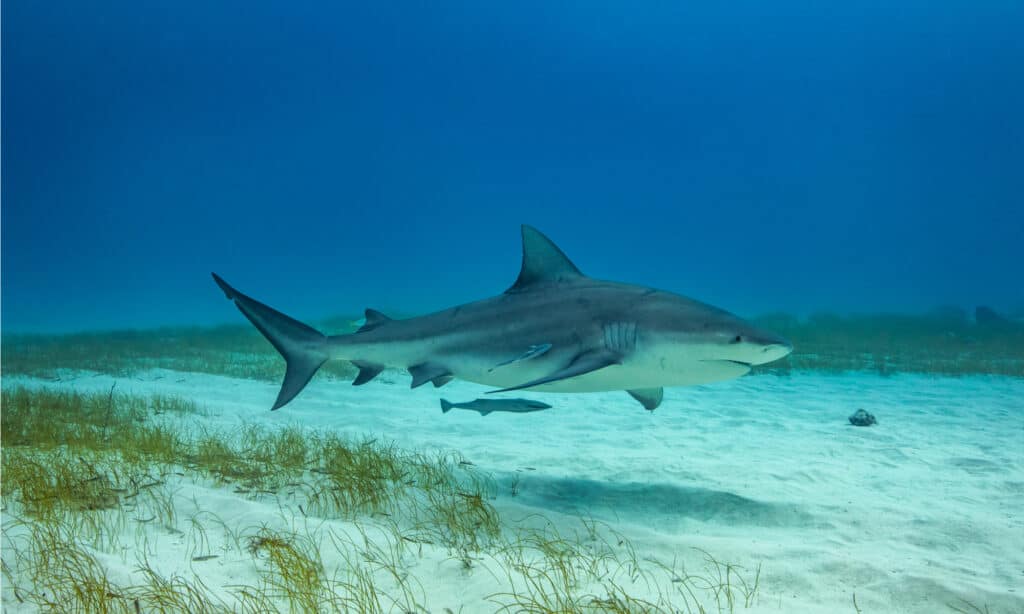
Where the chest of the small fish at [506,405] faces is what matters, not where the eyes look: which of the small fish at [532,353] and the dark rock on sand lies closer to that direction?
the dark rock on sand

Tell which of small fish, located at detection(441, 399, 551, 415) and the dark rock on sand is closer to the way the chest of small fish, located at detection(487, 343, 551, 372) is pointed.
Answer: the dark rock on sand

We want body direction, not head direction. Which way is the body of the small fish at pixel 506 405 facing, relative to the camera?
to the viewer's right

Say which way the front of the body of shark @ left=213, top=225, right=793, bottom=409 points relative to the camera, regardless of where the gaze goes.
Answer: to the viewer's right

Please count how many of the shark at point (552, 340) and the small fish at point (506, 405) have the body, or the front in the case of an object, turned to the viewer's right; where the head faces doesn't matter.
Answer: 2

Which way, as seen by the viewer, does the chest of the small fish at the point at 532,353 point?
to the viewer's right

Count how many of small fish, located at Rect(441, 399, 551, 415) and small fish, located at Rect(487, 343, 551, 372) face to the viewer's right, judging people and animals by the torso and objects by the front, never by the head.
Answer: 2
